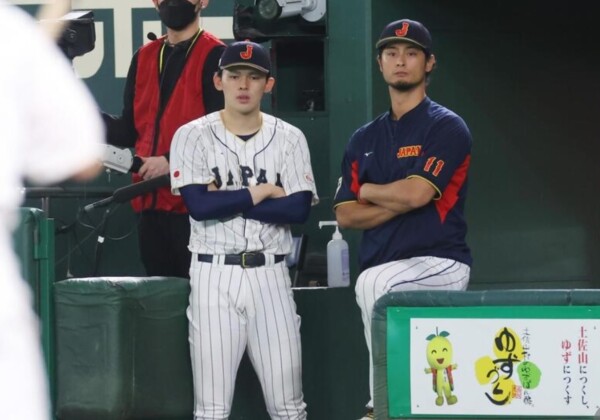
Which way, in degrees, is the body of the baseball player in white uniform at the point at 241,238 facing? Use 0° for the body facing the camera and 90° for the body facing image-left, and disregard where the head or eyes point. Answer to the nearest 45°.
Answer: approximately 0°

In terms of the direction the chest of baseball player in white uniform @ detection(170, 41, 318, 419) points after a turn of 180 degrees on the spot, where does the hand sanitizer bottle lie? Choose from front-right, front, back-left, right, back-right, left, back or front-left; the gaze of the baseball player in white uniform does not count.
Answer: front-right
